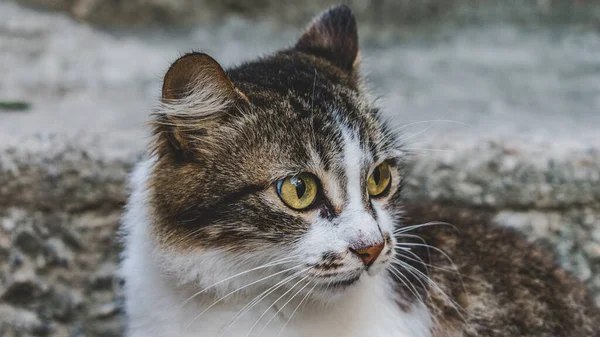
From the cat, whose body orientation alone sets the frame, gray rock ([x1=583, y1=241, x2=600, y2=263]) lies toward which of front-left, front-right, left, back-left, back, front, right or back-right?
back

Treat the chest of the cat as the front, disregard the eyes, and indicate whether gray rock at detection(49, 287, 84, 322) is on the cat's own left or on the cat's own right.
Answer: on the cat's own right

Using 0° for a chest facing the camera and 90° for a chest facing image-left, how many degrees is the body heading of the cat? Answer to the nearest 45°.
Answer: approximately 45°
